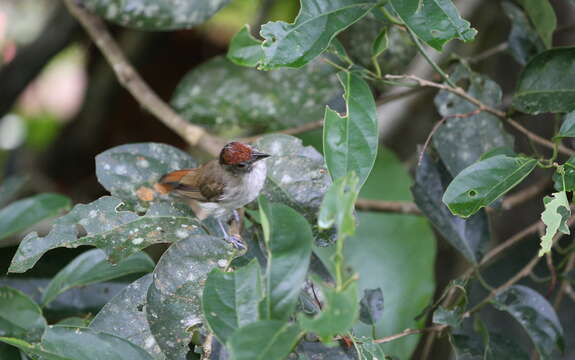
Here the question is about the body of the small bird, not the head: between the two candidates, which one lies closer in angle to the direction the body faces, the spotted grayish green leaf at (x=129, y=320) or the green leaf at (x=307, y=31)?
the green leaf

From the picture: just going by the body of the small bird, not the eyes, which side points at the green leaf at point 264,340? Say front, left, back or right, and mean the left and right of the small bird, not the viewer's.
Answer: right

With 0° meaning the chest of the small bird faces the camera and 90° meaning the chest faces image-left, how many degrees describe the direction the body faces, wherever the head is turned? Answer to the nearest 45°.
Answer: approximately 270°

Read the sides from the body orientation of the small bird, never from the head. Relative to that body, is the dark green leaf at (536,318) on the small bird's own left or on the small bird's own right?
on the small bird's own left

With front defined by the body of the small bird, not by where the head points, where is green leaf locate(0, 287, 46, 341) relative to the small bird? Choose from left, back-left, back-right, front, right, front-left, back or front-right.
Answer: back-right
